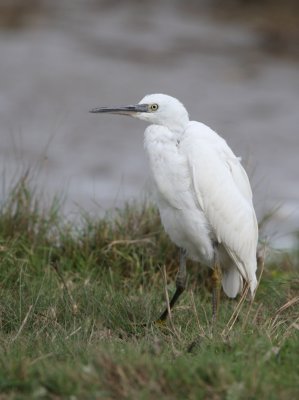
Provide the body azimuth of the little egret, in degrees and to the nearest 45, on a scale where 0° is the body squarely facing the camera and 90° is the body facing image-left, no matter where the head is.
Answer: approximately 90°
